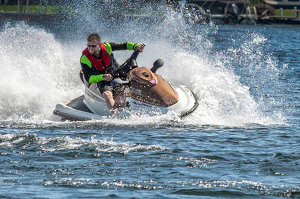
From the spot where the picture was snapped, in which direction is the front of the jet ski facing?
facing the viewer and to the right of the viewer
